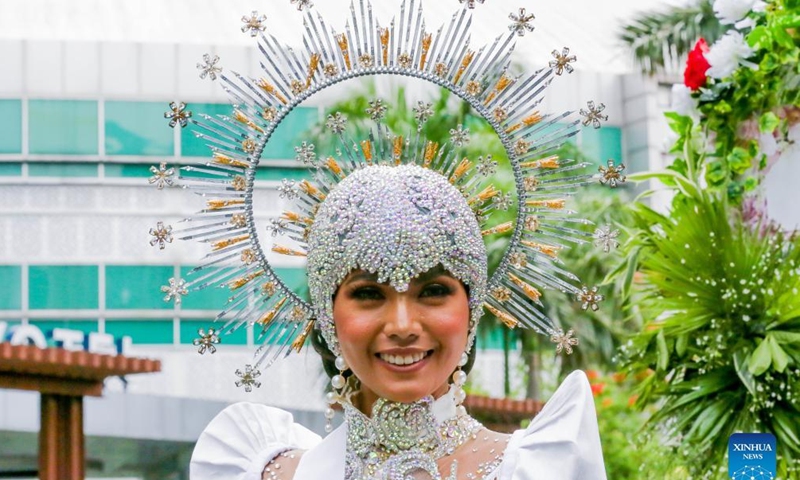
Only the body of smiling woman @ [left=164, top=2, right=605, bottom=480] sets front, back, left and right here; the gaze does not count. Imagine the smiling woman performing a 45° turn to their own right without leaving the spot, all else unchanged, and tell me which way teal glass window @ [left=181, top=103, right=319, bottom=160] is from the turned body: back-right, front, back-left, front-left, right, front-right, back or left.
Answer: back-right

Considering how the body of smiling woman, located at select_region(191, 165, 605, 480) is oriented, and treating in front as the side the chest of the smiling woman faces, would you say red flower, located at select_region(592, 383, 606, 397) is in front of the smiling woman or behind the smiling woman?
behind

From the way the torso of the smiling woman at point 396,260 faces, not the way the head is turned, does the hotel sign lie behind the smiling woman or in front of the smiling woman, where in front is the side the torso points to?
behind

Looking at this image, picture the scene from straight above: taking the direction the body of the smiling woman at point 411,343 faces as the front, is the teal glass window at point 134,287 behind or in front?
behind

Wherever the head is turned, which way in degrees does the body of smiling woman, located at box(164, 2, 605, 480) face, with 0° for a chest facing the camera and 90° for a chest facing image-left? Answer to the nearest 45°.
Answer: approximately 0°

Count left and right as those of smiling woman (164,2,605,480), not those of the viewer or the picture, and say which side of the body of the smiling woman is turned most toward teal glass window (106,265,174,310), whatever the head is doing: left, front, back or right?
back

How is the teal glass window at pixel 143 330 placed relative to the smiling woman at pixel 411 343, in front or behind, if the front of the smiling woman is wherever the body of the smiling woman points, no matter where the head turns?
behind
